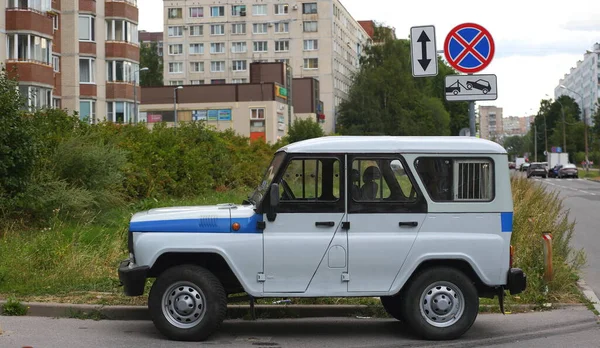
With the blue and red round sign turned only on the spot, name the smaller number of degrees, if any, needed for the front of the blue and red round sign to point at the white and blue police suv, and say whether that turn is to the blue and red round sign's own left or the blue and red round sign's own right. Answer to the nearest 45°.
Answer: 0° — it already faces it

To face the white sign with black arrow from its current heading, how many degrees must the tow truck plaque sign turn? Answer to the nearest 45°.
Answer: approximately 135° to its right

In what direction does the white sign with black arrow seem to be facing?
toward the camera

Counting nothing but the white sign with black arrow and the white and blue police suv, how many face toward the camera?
1

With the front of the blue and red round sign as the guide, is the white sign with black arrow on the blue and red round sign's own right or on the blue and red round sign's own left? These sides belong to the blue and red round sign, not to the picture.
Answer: on the blue and red round sign's own right

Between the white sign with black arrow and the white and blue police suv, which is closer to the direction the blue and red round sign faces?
the white and blue police suv

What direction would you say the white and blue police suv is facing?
to the viewer's left

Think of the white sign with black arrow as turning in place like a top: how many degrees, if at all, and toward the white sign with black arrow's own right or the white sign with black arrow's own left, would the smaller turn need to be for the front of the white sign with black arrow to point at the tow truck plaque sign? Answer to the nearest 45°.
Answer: approximately 45° to the white sign with black arrow's own left

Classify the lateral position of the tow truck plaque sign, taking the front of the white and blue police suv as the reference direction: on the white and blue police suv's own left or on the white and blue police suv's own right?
on the white and blue police suv's own right

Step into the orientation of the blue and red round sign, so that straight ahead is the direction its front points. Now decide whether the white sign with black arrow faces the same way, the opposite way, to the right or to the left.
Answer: the same way

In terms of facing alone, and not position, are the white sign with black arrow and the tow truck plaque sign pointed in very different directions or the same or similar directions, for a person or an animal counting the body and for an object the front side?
same or similar directions

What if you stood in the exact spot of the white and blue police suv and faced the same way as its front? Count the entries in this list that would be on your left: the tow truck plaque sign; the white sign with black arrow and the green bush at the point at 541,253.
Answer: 0

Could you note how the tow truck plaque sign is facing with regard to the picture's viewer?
facing the viewer
